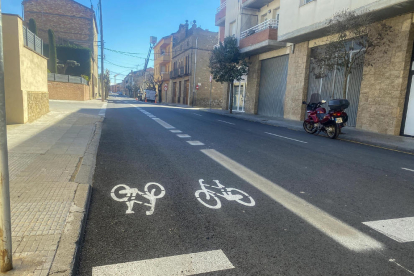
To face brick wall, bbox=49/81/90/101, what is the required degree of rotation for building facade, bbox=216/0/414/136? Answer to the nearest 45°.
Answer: approximately 45° to its right

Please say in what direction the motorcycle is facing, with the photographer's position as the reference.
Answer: facing away from the viewer and to the left of the viewer

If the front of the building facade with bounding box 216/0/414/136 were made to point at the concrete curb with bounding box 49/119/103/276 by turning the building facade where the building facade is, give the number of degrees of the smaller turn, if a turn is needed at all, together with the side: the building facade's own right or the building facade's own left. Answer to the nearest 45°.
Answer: approximately 45° to the building facade's own left
